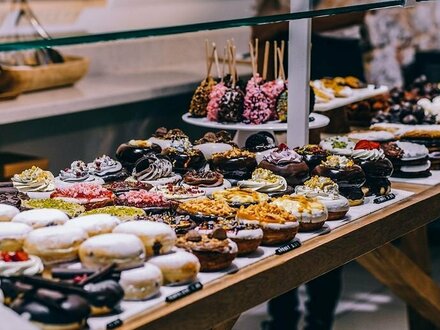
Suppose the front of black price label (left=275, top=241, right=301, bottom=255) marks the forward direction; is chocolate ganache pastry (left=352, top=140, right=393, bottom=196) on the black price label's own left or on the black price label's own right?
on the black price label's own left

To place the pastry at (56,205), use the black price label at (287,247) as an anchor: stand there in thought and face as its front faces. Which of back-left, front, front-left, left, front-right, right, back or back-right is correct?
back-right

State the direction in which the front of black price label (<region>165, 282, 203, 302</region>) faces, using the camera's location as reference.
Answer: facing the viewer and to the right of the viewer

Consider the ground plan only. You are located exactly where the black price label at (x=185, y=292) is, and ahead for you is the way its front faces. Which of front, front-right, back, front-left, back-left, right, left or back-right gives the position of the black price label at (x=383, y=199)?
left

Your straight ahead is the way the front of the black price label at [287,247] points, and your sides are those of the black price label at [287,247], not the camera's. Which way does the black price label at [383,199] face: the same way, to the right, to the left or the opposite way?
the same way

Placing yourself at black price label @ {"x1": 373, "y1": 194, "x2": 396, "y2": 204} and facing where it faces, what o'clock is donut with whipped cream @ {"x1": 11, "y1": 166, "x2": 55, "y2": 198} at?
The donut with whipped cream is roughly at 4 o'clock from the black price label.

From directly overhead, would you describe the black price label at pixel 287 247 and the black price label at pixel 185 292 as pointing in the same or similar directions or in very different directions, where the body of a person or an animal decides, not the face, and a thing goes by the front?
same or similar directions

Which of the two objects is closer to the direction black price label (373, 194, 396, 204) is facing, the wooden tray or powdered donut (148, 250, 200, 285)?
the powdered donut

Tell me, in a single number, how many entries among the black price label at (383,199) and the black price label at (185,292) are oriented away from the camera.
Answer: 0
